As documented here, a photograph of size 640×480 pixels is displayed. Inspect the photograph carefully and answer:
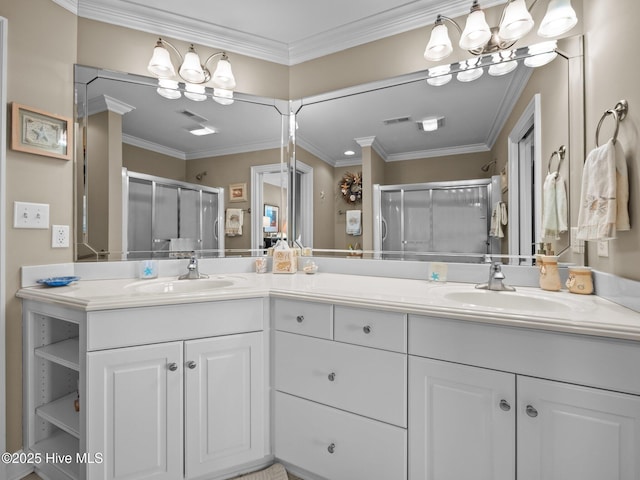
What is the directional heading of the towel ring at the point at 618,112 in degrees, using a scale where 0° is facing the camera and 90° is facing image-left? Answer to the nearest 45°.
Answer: approximately 45°

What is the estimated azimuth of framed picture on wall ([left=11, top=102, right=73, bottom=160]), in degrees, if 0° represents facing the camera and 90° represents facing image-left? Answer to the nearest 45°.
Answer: approximately 315°

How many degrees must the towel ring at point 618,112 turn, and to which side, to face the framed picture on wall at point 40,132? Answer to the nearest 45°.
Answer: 0° — it already faces it

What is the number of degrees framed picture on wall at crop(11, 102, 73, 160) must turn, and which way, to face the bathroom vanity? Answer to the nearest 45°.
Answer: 0° — it already faces it

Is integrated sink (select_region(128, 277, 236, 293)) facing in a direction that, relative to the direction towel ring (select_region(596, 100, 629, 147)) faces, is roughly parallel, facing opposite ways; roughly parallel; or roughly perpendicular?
roughly perpendicular

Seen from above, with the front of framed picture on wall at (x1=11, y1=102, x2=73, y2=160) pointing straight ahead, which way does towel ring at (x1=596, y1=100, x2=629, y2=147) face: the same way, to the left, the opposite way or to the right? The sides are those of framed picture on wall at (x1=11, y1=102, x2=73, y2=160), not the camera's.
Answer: the opposite way

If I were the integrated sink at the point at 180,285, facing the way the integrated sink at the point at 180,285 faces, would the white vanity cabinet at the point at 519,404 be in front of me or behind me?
in front

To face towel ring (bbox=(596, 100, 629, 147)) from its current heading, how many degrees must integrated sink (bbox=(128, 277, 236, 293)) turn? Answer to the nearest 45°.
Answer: approximately 45° to its left

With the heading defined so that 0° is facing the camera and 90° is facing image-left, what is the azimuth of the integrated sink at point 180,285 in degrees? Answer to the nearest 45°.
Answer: approximately 0°
